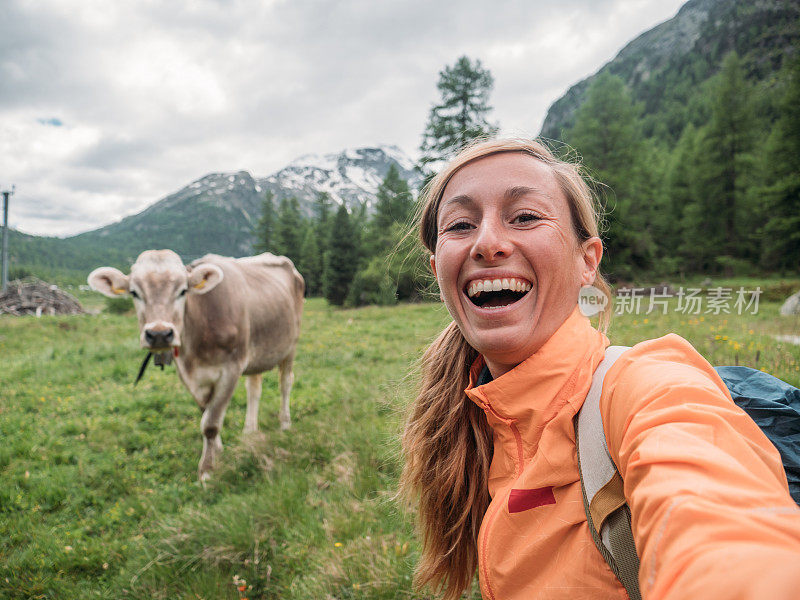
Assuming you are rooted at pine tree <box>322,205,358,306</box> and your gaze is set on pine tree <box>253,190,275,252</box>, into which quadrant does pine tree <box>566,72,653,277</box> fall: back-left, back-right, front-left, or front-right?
back-right

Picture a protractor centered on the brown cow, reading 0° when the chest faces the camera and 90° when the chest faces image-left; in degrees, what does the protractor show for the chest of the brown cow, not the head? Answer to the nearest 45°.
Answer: approximately 45°

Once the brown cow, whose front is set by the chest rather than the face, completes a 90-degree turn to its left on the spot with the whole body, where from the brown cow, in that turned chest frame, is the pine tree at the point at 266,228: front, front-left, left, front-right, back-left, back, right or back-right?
back-left

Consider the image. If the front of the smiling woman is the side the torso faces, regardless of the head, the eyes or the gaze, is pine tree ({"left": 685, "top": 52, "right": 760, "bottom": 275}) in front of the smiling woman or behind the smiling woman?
behind

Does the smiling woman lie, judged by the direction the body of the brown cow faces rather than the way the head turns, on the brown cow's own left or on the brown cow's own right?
on the brown cow's own left

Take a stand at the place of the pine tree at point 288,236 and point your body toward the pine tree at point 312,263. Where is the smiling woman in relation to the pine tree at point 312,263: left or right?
right

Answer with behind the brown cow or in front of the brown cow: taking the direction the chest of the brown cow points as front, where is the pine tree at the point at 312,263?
behind

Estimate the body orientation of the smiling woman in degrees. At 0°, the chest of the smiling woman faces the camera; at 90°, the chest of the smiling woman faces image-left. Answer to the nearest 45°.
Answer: approximately 45°

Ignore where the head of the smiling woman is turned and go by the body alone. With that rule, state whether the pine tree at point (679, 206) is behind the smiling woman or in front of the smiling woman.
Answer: behind

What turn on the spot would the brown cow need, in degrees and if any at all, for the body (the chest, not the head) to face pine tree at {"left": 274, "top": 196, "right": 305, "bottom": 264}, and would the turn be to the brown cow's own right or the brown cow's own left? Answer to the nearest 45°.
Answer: approximately 135° to the brown cow's own right
